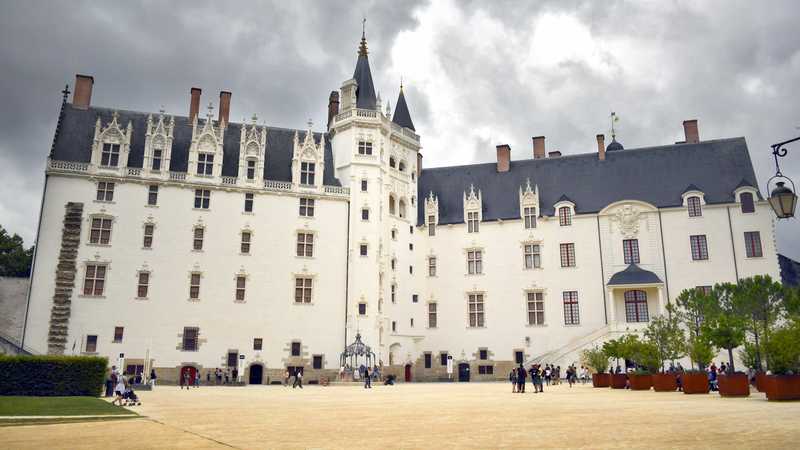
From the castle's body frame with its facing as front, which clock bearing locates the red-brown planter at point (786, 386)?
The red-brown planter is roughly at 11 o'clock from the castle.

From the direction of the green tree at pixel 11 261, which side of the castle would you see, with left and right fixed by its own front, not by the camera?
right

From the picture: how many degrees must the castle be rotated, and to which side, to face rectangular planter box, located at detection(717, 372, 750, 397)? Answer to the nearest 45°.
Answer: approximately 45° to its left

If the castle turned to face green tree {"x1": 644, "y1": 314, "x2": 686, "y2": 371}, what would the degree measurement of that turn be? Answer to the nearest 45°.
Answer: approximately 45° to its left

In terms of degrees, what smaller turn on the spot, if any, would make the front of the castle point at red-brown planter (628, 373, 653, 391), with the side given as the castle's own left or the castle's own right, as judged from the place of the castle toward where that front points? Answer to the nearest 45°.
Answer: approximately 45° to the castle's own left

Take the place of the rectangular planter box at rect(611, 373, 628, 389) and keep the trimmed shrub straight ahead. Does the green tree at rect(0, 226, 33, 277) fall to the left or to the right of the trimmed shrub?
right

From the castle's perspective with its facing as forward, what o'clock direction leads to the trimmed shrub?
The trimmed shrub is roughly at 1 o'clock from the castle.

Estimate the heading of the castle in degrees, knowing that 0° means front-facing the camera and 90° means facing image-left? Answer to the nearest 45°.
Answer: approximately 0°
